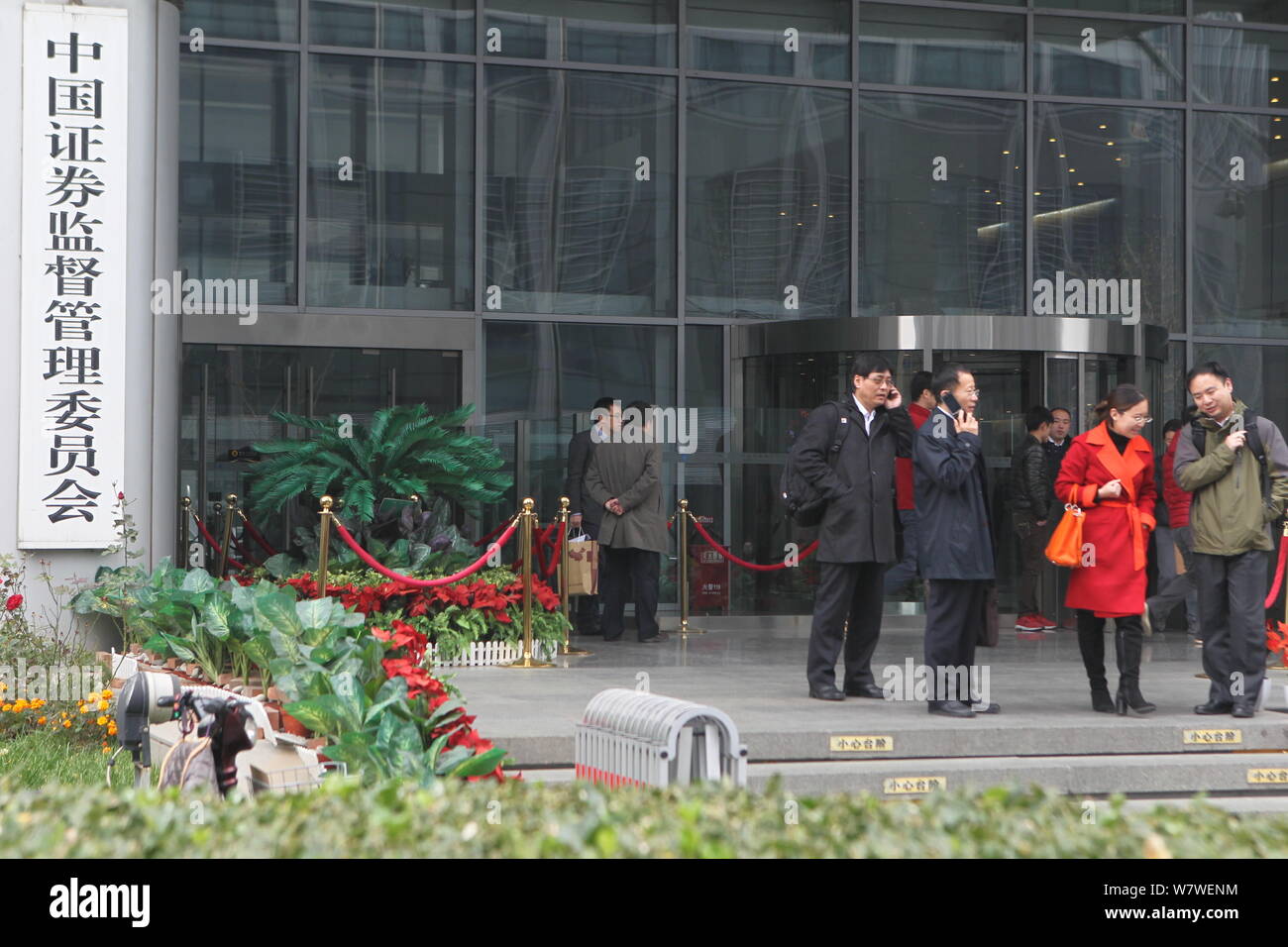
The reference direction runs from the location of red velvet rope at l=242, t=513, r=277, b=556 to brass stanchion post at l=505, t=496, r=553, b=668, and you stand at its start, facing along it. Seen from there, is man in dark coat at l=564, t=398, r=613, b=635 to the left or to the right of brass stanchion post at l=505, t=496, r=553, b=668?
left

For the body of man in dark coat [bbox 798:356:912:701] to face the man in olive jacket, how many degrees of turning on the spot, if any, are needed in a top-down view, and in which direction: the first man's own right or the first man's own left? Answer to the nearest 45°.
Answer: approximately 45° to the first man's own left

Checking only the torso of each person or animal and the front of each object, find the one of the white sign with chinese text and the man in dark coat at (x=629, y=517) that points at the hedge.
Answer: the white sign with chinese text

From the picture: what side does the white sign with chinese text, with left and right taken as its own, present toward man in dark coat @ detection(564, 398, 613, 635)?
left

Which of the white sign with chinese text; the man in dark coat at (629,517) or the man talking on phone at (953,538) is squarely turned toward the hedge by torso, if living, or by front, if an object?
the white sign with chinese text

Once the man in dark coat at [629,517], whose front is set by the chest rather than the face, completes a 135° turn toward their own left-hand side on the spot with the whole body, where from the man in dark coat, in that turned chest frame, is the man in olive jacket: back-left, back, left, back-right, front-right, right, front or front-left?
back-left

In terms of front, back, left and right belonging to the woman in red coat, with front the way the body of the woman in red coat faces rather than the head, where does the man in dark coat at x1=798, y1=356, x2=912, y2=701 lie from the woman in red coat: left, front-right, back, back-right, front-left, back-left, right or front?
back-right

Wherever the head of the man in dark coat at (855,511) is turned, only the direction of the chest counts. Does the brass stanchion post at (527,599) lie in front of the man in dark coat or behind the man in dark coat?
behind

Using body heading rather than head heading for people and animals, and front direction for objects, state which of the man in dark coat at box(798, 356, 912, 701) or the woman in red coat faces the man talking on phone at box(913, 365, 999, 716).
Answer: the man in dark coat

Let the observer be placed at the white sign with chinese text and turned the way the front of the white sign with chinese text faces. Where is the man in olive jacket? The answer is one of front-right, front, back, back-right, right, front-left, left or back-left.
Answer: front-left

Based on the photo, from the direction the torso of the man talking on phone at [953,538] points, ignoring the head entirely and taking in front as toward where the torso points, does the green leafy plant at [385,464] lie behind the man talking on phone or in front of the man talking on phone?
behind
